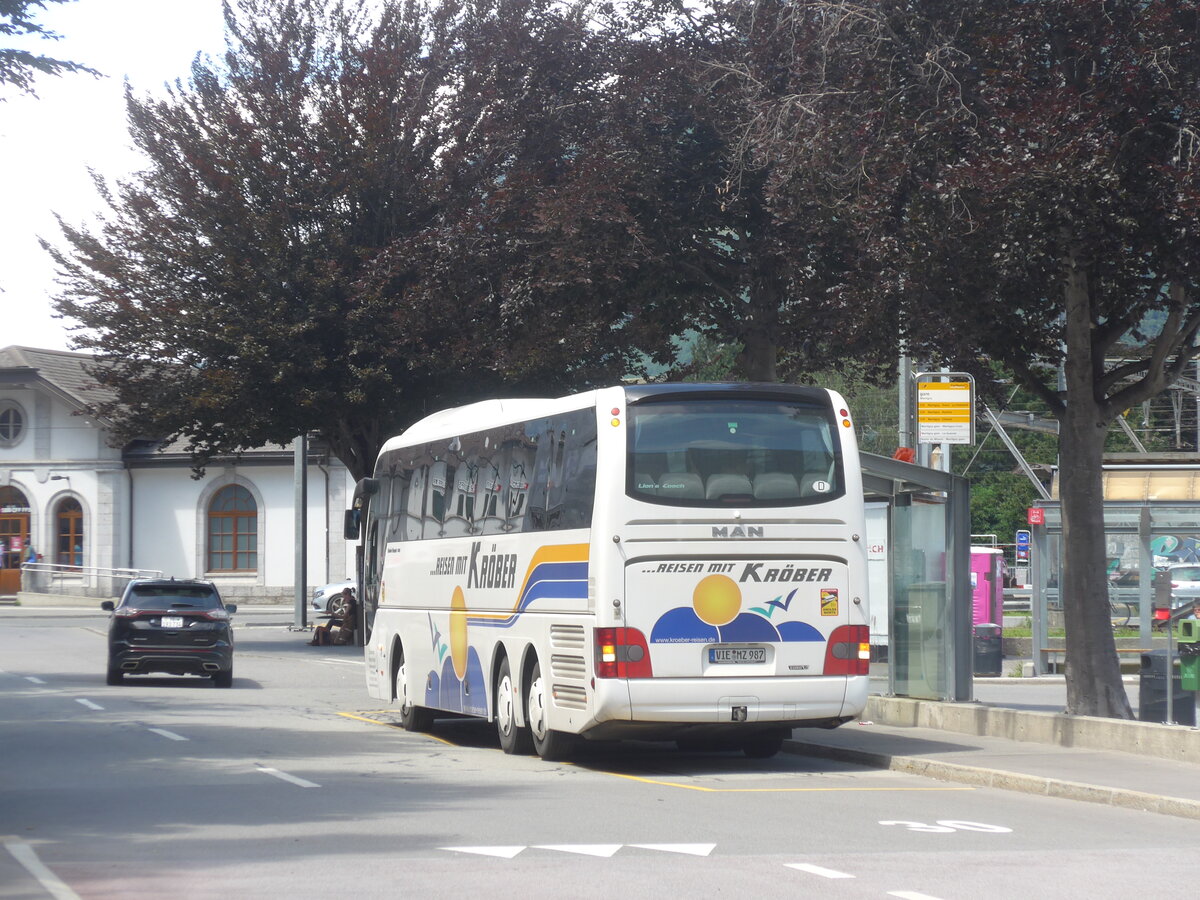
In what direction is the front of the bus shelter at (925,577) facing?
to the viewer's left

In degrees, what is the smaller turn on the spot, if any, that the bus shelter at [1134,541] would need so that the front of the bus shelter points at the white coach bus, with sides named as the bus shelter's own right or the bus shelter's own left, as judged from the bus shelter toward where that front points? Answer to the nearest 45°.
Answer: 0° — it already faces it

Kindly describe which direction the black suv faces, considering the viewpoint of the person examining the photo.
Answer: facing away from the viewer

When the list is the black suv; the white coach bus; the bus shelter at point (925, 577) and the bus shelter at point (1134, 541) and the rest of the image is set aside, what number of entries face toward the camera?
1

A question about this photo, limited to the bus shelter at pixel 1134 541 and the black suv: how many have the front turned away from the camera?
1

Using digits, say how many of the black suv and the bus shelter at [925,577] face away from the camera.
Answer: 1

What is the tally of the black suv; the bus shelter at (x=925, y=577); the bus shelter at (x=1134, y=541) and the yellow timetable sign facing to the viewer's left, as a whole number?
1

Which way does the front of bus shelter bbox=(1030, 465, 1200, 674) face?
toward the camera

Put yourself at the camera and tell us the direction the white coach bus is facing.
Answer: facing away from the viewer and to the left of the viewer

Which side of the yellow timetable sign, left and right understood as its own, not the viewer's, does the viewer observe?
front
